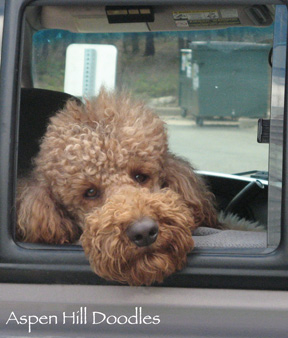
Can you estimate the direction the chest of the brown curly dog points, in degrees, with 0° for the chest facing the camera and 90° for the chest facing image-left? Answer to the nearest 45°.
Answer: approximately 0°

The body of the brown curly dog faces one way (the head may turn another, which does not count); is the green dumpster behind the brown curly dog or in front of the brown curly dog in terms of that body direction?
behind
